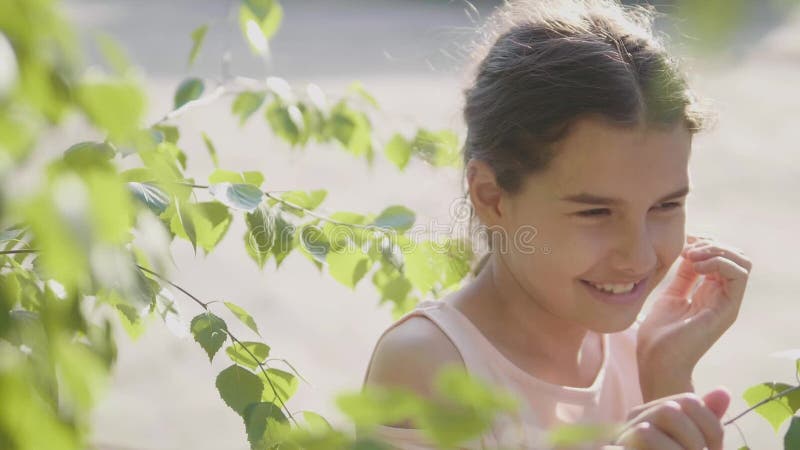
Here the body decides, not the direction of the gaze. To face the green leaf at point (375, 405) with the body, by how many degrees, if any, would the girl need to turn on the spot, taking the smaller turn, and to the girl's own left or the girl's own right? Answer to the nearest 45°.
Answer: approximately 45° to the girl's own right

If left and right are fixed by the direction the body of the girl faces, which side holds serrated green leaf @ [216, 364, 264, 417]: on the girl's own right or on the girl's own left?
on the girl's own right

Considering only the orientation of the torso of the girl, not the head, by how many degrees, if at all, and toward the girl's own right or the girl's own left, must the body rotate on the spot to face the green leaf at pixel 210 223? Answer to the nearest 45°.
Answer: approximately 90° to the girl's own right
